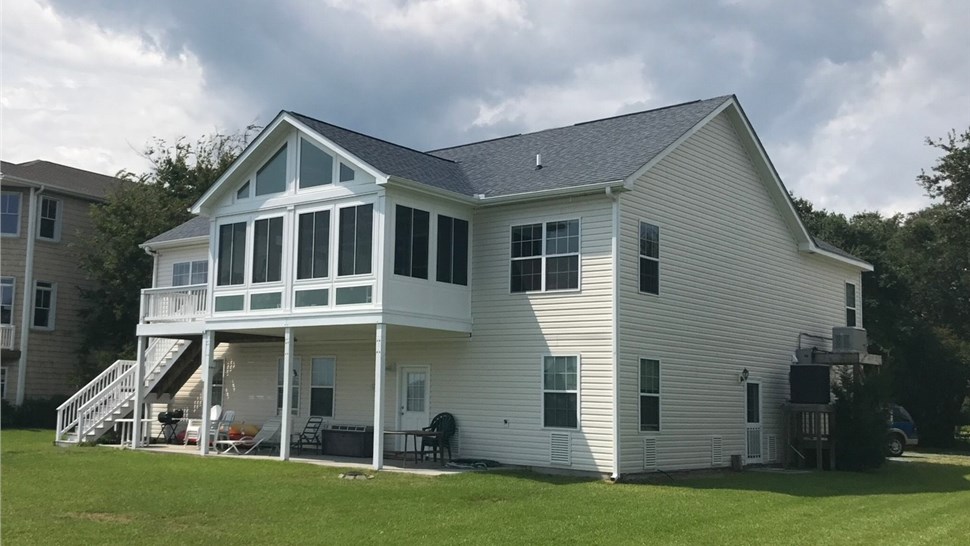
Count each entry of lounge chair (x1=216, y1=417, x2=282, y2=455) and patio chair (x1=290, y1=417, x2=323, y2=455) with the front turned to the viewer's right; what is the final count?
0

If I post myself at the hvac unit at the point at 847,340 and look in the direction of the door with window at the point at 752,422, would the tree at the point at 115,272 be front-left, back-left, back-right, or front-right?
front-right

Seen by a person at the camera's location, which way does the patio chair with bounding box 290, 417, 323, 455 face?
facing the viewer and to the left of the viewer

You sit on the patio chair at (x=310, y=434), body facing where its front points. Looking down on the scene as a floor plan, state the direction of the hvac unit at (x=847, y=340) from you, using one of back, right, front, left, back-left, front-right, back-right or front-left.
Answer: back-left

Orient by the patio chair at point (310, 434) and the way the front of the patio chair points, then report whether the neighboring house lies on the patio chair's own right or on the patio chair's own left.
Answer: on the patio chair's own right

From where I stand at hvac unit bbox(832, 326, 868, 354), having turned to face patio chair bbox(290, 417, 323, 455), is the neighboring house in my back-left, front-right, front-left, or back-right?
front-right

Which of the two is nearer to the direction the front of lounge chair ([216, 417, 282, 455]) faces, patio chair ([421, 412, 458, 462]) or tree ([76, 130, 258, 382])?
the tree

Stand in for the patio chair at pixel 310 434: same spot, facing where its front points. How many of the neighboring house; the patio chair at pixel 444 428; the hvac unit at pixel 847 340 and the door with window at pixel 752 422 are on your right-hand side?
1

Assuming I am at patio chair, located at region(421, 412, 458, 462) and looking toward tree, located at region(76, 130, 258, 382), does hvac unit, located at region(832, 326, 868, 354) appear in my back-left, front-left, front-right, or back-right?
back-right

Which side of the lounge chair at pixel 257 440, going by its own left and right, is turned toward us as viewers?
left

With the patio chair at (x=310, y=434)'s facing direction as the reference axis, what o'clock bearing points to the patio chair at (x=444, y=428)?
the patio chair at (x=444, y=428) is roughly at 9 o'clock from the patio chair at (x=310, y=434).

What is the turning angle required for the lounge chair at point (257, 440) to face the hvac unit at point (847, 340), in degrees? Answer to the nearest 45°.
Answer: approximately 180°

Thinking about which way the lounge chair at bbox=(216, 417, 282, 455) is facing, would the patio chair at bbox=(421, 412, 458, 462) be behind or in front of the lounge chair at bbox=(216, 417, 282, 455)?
behind

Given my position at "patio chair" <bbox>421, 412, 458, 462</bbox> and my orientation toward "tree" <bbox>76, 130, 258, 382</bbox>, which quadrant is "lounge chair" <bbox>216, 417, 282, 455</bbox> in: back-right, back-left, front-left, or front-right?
front-left

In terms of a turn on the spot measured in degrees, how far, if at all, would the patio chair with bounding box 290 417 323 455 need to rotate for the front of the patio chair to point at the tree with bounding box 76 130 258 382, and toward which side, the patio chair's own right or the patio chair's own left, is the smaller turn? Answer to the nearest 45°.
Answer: approximately 90° to the patio chair's own right
